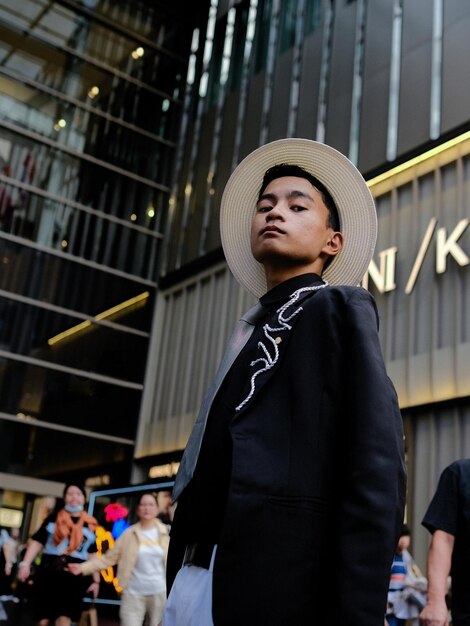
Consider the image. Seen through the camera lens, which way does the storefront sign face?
facing the viewer and to the left of the viewer

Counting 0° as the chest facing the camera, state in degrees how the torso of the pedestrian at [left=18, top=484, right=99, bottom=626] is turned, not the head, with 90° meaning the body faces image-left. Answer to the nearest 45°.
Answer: approximately 0°

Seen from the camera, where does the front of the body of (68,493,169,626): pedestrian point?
toward the camera

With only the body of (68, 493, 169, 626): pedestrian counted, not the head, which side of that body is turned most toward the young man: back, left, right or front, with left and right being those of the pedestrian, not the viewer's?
front

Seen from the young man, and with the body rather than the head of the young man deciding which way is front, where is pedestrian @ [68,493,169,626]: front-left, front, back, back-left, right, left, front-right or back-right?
back-right

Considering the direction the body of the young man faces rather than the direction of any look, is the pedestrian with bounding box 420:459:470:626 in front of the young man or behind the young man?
behind
